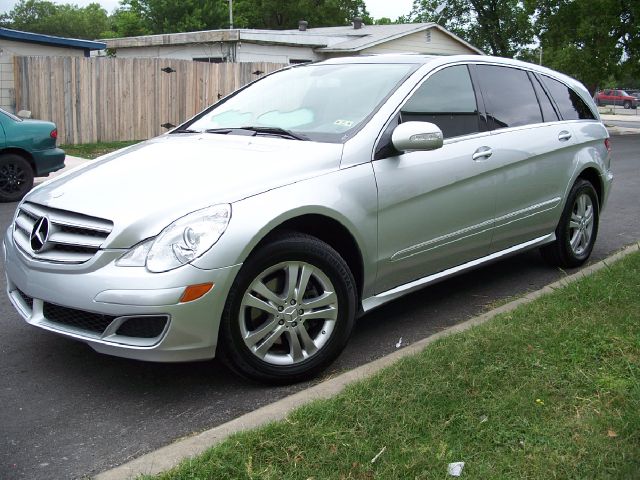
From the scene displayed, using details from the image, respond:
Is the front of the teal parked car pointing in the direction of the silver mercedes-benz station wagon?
no

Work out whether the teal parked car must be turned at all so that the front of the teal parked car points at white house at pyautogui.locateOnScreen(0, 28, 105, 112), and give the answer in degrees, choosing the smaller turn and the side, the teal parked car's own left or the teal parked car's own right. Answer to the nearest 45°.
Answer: approximately 90° to the teal parked car's own right

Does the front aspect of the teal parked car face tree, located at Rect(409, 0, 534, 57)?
no

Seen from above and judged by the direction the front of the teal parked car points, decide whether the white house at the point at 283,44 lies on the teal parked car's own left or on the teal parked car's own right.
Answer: on the teal parked car's own right

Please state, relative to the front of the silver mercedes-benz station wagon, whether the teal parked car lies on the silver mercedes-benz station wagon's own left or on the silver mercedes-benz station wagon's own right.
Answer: on the silver mercedes-benz station wagon's own right

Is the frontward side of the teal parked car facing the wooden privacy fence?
no

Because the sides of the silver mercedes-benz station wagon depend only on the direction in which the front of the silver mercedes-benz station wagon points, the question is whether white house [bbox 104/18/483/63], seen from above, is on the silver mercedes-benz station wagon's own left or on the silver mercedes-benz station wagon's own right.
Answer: on the silver mercedes-benz station wagon's own right

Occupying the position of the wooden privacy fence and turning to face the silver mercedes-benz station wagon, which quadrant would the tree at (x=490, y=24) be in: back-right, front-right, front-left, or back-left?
back-left

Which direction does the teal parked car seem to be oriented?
to the viewer's left

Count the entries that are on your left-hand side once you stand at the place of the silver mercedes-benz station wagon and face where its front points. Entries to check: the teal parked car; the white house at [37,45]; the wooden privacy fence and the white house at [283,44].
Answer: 0

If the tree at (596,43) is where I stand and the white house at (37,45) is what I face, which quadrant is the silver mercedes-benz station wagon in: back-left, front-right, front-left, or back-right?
front-left

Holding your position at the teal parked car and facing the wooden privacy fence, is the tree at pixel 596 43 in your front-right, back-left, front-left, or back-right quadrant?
front-right

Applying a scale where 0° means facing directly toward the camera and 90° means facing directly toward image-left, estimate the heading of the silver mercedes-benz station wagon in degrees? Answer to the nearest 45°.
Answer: approximately 45°

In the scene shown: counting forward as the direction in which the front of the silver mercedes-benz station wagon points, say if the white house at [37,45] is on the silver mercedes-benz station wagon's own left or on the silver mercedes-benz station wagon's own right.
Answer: on the silver mercedes-benz station wagon's own right
